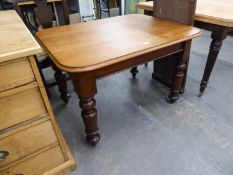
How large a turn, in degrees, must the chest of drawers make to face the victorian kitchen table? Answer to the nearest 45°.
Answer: approximately 45° to its left

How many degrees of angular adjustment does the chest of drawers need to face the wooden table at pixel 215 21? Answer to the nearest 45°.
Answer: approximately 45° to its left

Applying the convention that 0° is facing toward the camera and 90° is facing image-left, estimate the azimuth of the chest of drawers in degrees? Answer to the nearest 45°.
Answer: approximately 315°

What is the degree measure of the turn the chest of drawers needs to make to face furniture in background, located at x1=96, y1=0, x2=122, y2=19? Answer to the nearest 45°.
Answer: approximately 90° to its left

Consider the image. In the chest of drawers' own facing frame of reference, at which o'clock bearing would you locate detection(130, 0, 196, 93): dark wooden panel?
The dark wooden panel is roughly at 10 o'clock from the chest of drawers.

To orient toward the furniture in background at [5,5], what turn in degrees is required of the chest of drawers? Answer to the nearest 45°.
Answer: approximately 135° to its left
